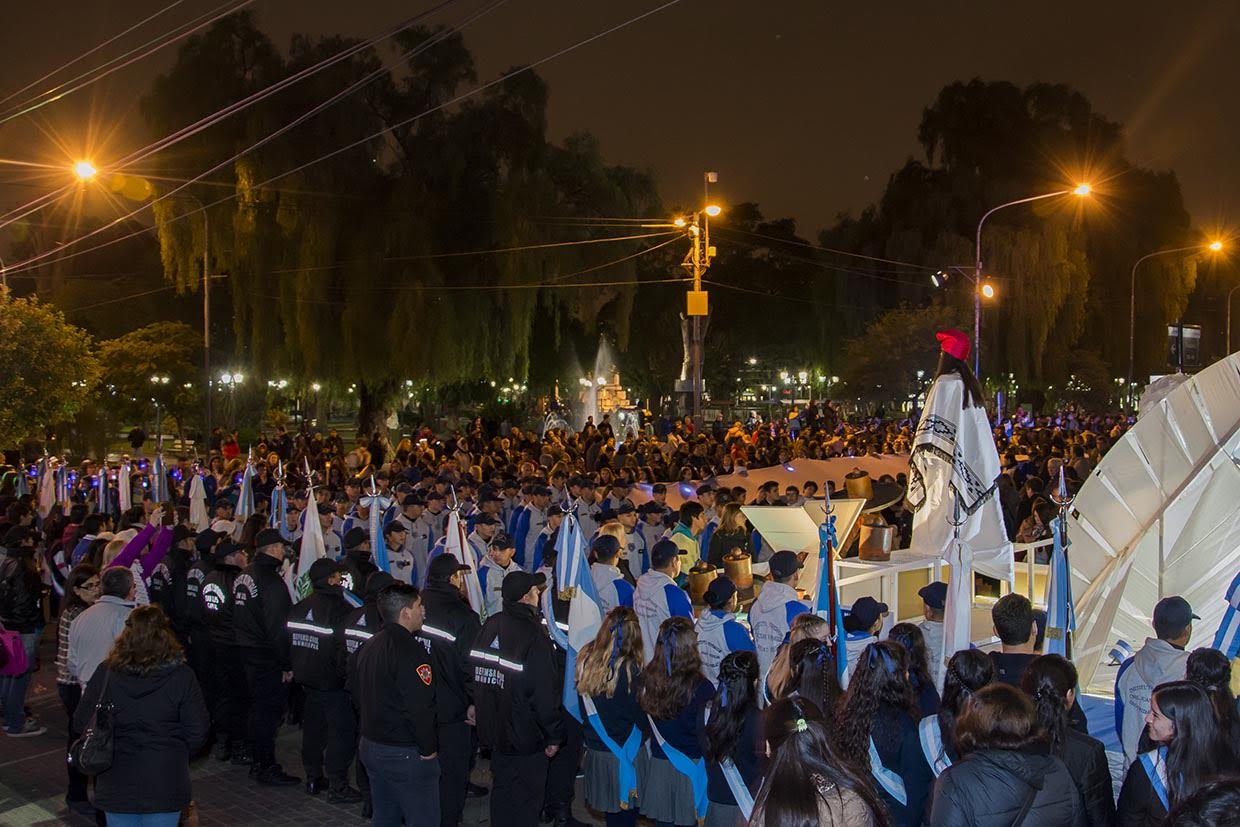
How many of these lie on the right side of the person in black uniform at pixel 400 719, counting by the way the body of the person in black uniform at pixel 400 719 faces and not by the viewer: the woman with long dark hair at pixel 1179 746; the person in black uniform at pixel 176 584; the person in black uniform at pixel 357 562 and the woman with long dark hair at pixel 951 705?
2

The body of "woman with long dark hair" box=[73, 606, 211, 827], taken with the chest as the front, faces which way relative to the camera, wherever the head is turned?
away from the camera

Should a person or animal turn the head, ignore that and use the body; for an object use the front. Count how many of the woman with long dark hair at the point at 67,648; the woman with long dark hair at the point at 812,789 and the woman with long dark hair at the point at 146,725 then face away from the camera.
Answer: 2

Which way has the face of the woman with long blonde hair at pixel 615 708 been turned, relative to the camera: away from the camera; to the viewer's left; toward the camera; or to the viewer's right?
away from the camera

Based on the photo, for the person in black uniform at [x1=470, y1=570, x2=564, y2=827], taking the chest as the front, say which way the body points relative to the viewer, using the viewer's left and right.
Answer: facing away from the viewer and to the right of the viewer

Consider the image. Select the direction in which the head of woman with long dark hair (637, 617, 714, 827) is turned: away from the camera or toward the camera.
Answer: away from the camera

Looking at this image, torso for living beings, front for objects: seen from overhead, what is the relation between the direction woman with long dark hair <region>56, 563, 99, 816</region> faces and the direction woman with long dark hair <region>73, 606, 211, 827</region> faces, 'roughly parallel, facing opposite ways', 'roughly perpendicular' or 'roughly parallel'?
roughly perpendicular

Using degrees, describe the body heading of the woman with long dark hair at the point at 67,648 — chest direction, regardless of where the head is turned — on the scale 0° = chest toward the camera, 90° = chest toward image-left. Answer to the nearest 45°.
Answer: approximately 270°
